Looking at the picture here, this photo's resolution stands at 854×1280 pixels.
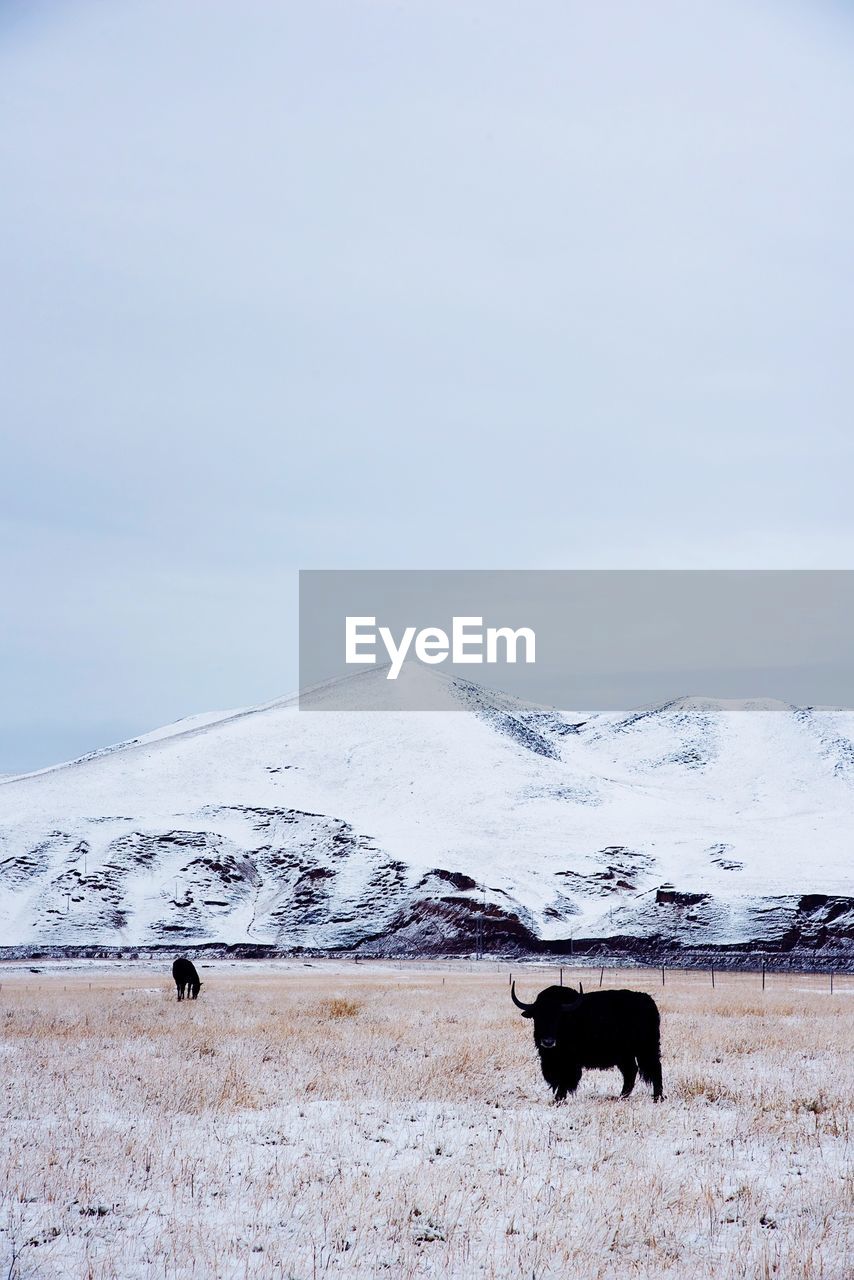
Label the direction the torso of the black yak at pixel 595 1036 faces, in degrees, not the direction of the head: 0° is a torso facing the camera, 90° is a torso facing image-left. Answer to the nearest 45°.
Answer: approximately 45°
